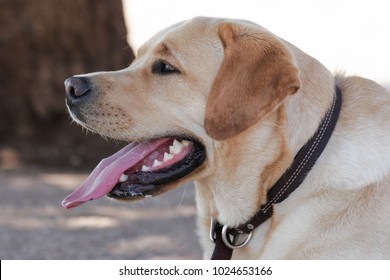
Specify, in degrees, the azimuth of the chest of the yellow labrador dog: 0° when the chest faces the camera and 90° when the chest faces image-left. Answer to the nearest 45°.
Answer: approximately 90°
